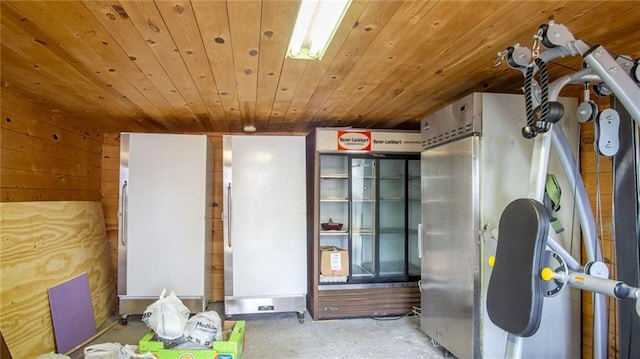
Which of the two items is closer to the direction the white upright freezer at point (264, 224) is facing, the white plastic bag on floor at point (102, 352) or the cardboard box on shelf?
the white plastic bag on floor

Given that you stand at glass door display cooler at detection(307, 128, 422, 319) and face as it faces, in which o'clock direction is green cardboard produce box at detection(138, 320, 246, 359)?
The green cardboard produce box is roughly at 1 o'clock from the glass door display cooler.

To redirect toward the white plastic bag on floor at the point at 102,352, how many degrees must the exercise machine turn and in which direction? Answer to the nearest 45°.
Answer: approximately 45° to its right

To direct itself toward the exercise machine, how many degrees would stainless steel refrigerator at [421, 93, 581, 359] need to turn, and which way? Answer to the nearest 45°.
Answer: approximately 45° to its left

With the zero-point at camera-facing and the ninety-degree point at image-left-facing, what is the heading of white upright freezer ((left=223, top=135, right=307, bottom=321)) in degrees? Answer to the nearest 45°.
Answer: approximately 0°

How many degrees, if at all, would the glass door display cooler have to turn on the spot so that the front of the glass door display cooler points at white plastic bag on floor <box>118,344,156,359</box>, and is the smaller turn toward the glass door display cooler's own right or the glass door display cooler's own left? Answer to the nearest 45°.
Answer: approximately 45° to the glass door display cooler's own right

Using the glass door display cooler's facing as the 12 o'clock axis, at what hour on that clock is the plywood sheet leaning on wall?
The plywood sheet leaning on wall is roughly at 2 o'clock from the glass door display cooler.
